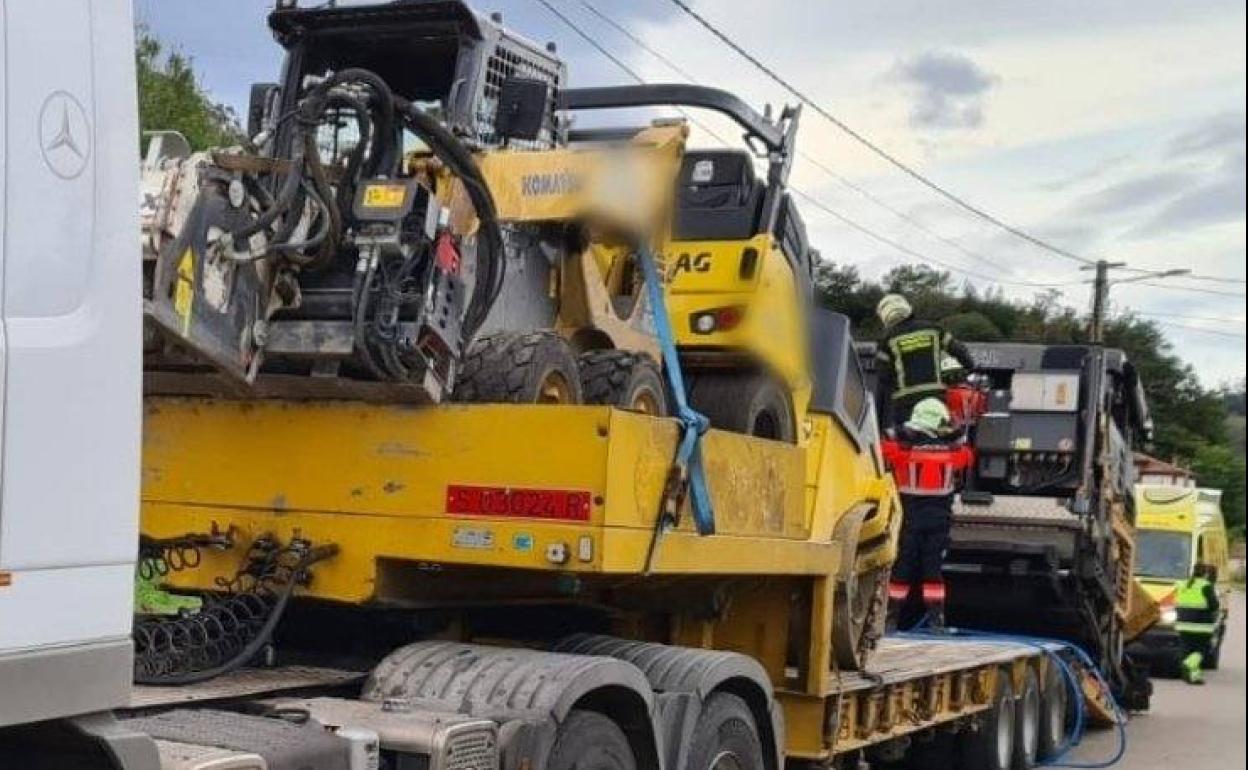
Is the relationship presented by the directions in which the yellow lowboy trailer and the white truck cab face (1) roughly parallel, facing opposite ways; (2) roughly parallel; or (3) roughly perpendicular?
roughly parallel

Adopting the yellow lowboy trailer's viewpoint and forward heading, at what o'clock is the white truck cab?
The white truck cab is roughly at 11 o'clock from the yellow lowboy trailer.

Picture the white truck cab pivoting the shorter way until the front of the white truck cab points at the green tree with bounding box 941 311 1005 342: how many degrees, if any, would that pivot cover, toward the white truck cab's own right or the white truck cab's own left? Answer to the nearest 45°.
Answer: approximately 180°

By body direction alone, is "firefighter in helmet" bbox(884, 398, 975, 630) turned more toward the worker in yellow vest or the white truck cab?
the worker in yellow vest

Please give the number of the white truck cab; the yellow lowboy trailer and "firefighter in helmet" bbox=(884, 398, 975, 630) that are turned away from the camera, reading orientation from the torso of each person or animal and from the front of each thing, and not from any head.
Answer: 1

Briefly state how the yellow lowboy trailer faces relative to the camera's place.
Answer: facing the viewer and to the left of the viewer

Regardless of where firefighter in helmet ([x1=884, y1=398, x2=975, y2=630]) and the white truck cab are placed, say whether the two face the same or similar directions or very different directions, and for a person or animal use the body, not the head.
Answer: very different directions

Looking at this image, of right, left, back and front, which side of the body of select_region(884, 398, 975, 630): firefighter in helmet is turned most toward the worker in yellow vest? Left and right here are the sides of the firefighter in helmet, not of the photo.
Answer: front

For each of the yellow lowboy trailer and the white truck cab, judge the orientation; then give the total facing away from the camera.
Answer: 0

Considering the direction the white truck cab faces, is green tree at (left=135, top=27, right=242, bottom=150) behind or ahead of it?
behind

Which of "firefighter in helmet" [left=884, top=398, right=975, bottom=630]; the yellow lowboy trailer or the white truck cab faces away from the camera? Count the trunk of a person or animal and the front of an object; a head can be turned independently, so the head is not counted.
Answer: the firefighter in helmet

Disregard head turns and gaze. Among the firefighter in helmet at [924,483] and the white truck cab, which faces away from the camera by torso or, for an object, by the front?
the firefighter in helmet

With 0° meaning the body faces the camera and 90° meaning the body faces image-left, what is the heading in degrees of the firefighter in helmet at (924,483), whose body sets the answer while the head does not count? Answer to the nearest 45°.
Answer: approximately 180°

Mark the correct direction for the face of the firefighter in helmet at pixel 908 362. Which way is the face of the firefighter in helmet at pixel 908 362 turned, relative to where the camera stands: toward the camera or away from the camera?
away from the camera
